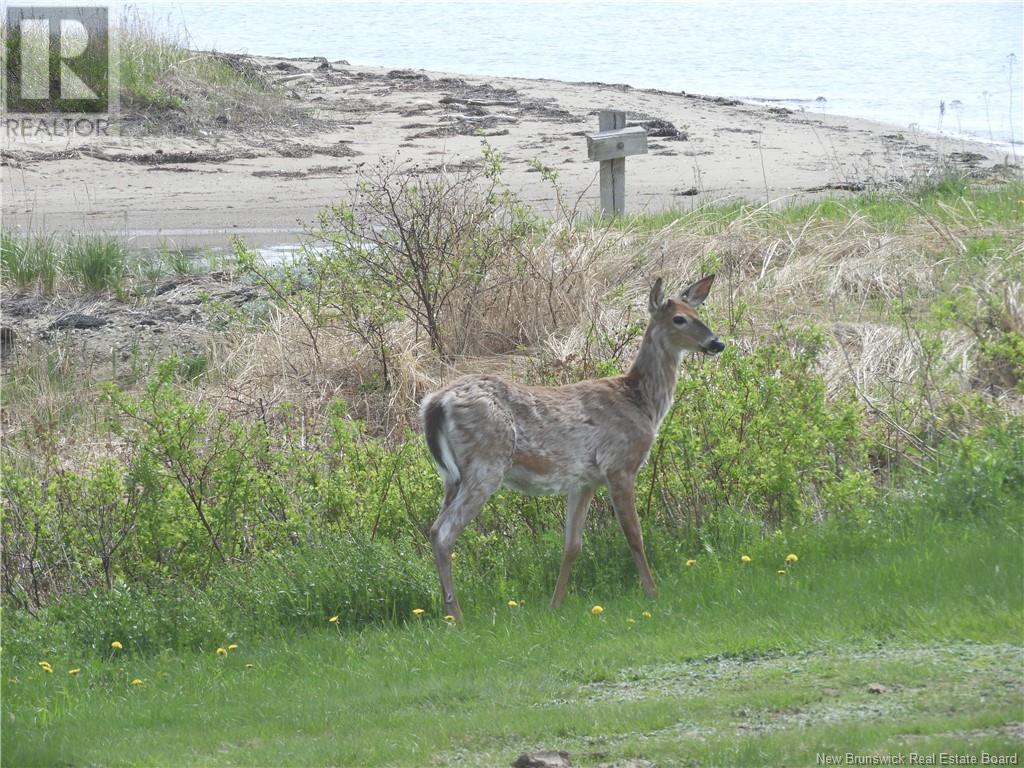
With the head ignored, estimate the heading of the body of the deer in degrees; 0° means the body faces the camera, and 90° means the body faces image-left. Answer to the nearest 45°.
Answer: approximately 270°

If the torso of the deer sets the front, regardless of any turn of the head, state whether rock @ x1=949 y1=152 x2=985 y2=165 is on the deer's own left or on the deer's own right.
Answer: on the deer's own left

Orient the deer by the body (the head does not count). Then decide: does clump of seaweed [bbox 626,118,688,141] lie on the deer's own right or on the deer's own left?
on the deer's own left

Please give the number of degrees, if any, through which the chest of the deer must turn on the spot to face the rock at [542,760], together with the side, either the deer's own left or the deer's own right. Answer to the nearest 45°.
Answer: approximately 90° to the deer's own right

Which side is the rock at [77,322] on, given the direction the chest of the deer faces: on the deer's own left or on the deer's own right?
on the deer's own left

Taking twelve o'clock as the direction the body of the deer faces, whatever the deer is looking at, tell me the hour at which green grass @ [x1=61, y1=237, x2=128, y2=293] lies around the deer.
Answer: The green grass is roughly at 8 o'clock from the deer.

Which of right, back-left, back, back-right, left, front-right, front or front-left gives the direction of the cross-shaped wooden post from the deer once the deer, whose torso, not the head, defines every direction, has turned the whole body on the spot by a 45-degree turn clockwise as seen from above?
back-left

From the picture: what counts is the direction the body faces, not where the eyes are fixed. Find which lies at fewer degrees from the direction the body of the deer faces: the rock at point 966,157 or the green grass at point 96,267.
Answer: the rock
